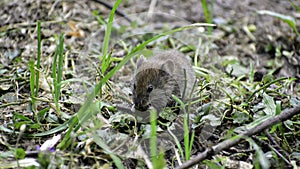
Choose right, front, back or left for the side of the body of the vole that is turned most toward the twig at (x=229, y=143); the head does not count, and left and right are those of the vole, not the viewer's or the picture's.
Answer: left

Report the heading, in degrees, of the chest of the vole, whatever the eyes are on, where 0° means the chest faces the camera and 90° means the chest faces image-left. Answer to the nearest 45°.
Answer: approximately 45°
